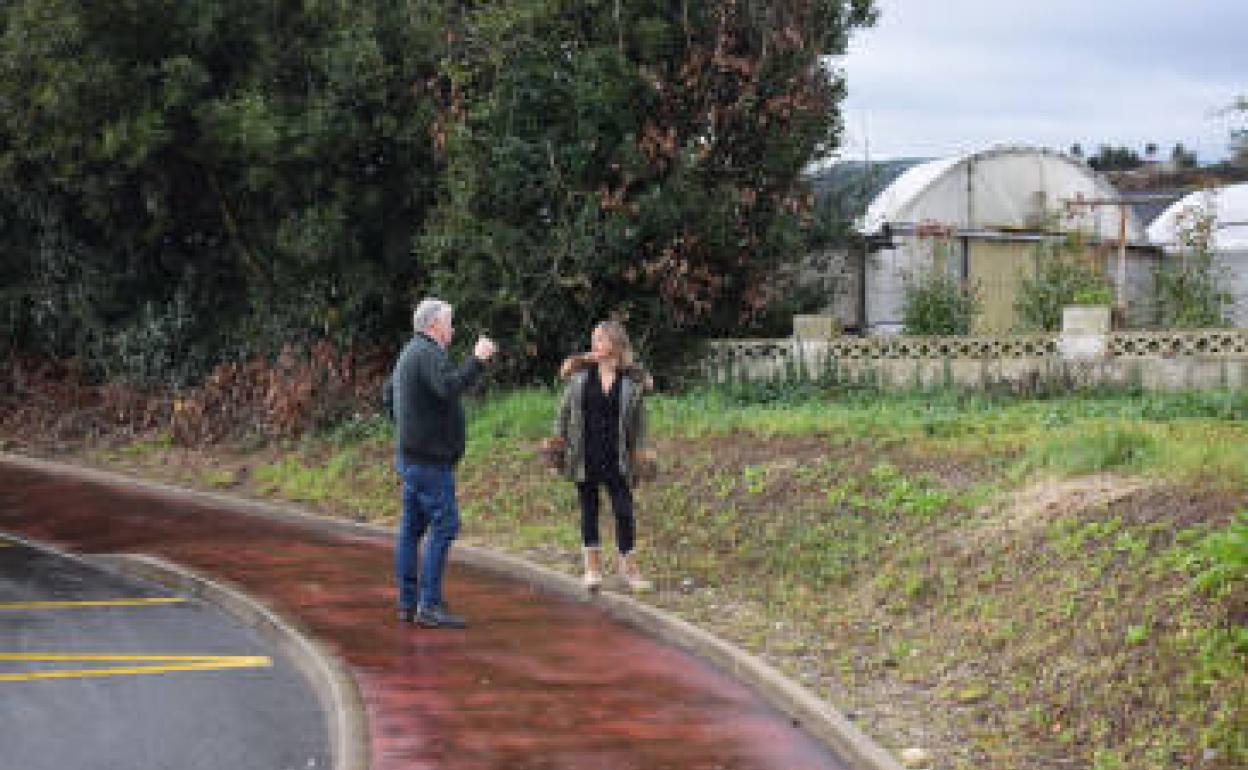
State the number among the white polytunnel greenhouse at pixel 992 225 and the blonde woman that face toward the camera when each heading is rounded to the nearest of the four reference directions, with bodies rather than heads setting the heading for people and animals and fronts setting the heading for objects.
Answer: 2

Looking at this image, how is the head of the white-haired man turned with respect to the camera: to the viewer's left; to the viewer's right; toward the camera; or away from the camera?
to the viewer's right

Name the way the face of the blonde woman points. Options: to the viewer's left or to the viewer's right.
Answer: to the viewer's left

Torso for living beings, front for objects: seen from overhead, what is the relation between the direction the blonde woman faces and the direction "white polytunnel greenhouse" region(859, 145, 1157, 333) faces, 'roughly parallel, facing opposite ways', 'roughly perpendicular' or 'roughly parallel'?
roughly parallel

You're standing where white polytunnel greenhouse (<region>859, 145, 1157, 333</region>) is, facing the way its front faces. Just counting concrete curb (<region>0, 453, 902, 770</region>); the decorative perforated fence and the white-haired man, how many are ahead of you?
3

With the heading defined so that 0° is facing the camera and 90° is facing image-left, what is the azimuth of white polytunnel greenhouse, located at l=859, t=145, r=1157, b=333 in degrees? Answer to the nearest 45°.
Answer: approximately 0°

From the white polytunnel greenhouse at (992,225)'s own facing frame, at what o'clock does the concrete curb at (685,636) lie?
The concrete curb is roughly at 12 o'clock from the white polytunnel greenhouse.

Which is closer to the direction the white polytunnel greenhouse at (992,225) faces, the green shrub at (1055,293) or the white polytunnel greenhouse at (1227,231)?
the green shrub

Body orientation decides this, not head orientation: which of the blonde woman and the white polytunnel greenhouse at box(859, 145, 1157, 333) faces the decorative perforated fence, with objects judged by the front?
the white polytunnel greenhouse

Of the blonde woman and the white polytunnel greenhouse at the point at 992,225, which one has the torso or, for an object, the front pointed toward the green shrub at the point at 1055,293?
the white polytunnel greenhouse

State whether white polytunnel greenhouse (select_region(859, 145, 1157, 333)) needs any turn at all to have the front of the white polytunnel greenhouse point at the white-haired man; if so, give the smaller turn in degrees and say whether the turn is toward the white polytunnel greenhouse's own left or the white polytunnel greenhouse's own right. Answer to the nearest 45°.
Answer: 0° — it already faces them

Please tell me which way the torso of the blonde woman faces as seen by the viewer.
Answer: toward the camera

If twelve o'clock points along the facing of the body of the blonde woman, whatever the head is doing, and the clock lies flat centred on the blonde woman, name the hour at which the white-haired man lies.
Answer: The white-haired man is roughly at 2 o'clock from the blonde woman.

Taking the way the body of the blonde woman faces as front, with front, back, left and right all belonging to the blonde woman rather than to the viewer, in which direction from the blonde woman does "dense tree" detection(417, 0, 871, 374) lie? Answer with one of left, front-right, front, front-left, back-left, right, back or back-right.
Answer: back

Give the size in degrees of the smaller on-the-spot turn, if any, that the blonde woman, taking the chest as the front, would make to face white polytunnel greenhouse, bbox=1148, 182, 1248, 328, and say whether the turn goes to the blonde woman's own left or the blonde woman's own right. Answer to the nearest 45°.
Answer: approximately 135° to the blonde woman's own left

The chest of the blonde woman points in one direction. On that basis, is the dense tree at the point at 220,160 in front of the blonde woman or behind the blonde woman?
behind

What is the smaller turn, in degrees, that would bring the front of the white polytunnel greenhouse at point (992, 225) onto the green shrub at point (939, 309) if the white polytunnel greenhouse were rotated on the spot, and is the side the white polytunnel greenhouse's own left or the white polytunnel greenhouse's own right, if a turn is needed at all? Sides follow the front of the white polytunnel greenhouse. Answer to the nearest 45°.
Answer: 0° — it already faces it

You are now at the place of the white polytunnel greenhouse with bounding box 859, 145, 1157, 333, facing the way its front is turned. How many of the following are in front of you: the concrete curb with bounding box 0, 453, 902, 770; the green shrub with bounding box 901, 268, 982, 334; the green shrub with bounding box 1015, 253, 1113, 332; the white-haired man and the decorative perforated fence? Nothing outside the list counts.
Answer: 5
